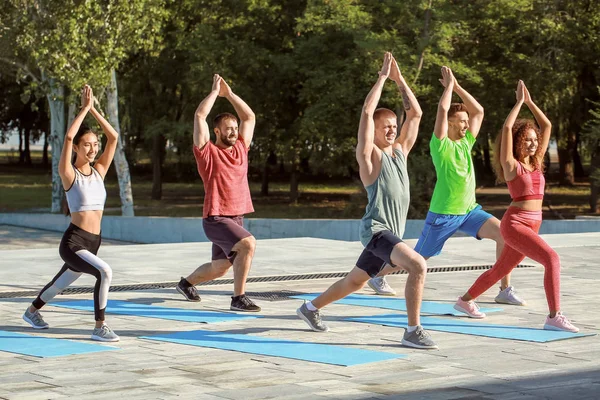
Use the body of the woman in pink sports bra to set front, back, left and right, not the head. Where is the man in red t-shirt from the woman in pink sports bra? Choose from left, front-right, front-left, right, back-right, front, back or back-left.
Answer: back-right

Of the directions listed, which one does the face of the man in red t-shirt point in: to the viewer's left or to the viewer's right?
to the viewer's right

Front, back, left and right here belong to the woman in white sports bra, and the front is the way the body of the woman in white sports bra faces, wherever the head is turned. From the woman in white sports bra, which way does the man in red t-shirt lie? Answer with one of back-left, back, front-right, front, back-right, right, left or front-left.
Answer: left

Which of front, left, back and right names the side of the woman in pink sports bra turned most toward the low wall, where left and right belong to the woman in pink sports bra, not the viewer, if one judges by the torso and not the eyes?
back

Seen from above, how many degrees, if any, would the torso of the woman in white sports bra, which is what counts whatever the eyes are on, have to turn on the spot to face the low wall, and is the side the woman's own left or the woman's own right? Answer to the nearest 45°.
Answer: approximately 135° to the woman's own left

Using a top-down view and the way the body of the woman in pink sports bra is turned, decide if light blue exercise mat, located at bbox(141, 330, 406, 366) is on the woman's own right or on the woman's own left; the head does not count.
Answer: on the woman's own right

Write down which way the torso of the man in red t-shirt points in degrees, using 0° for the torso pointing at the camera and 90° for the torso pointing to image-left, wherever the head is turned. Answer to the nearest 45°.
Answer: approximately 315°

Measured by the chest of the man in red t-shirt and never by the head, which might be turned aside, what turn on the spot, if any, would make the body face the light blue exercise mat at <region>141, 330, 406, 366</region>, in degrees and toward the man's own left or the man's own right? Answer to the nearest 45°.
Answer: approximately 45° to the man's own right
